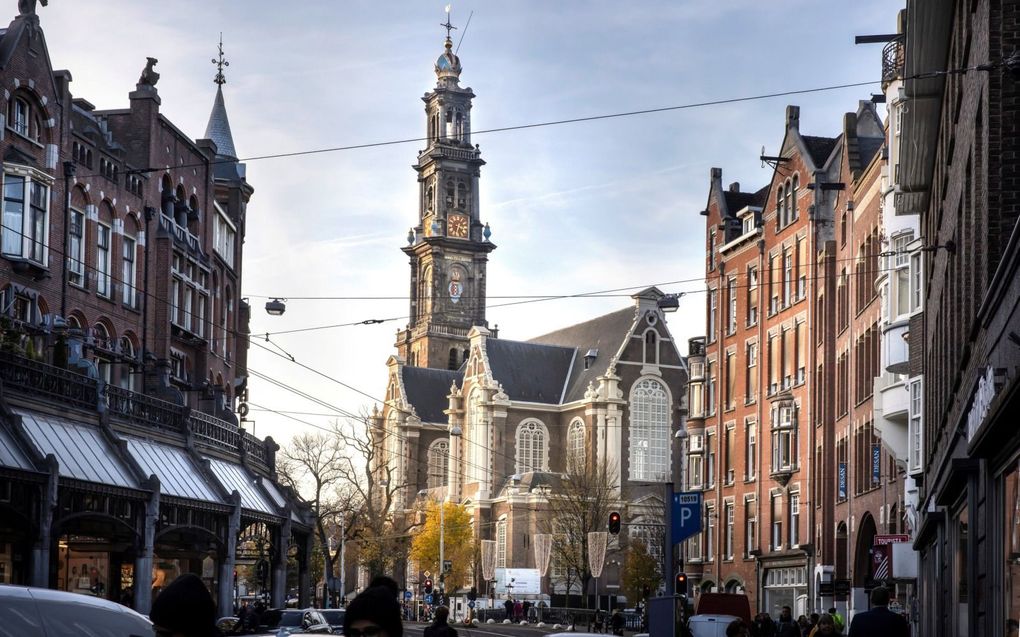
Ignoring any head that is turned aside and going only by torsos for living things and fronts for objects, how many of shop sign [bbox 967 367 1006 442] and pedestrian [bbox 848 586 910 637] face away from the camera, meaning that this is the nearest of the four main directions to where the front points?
1

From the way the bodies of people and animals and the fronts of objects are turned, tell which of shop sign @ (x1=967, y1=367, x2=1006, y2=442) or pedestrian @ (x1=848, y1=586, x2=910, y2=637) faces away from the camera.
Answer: the pedestrian

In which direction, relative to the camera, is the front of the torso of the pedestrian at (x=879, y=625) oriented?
away from the camera

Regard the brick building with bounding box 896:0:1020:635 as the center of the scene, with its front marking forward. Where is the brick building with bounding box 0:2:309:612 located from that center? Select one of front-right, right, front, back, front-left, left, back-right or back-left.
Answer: front-right

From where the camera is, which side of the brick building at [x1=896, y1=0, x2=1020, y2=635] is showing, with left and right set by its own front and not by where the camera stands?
left

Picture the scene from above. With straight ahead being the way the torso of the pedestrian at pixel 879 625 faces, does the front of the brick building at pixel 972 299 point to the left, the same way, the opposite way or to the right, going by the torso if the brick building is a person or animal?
to the left

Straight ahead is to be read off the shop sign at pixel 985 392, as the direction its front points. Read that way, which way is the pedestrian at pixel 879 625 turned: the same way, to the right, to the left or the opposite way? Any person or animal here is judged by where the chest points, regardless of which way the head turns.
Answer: to the right

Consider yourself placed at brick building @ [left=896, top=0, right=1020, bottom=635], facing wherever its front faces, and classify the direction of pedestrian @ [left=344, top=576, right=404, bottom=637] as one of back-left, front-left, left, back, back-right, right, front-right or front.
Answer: left

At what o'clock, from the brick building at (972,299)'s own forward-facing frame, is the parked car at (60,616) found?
The parked car is roughly at 10 o'clock from the brick building.

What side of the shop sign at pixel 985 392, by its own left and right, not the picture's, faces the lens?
left

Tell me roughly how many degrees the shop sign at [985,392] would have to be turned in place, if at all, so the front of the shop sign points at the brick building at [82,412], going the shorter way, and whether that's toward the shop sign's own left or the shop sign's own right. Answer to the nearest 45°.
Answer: approximately 45° to the shop sign's own right
